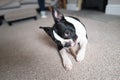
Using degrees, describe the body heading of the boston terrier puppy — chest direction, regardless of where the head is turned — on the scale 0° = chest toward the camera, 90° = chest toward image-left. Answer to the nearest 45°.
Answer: approximately 0°
